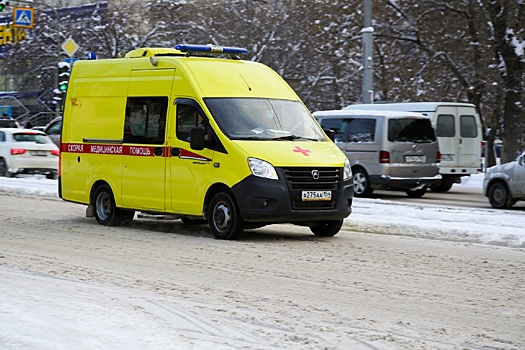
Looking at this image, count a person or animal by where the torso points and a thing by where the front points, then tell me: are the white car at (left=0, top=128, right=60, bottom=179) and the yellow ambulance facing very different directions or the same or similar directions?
very different directions

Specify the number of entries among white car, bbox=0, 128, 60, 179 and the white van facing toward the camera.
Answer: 0

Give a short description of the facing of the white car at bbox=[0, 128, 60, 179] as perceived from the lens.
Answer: facing away from the viewer and to the left of the viewer

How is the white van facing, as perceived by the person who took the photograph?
facing away from the viewer and to the left of the viewer

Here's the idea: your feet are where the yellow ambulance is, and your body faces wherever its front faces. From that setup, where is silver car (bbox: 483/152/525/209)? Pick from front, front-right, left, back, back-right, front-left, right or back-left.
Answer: left

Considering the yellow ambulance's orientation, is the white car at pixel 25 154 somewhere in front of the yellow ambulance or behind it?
behind

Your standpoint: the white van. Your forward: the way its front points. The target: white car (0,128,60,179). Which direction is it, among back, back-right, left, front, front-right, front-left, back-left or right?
front-left

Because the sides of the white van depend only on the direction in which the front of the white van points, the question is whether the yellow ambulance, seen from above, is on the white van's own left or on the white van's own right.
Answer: on the white van's own left
